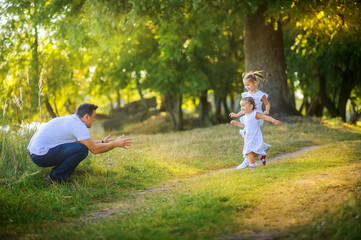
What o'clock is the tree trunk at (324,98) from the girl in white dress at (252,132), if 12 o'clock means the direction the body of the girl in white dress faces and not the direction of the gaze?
The tree trunk is roughly at 5 o'clock from the girl in white dress.

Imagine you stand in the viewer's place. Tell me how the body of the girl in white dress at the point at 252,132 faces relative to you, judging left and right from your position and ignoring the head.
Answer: facing the viewer and to the left of the viewer

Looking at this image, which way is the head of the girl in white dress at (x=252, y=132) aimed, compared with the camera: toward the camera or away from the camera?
toward the camera

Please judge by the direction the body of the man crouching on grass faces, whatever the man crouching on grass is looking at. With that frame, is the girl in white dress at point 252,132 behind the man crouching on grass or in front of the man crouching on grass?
in front

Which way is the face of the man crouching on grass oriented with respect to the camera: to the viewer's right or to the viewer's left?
to the viewer's right

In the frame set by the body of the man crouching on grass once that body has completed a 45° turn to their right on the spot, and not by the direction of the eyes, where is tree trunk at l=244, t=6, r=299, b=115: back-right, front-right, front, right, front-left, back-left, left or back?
left

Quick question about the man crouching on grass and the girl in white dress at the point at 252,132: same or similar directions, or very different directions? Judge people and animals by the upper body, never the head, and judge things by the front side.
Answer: very different directions

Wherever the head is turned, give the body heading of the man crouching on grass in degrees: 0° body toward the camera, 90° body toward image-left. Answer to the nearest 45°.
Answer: approximately 270°

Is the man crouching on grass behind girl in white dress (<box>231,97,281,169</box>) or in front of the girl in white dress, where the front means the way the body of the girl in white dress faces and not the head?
in front

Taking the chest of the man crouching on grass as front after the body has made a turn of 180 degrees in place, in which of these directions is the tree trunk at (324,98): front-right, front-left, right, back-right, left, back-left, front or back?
back-right

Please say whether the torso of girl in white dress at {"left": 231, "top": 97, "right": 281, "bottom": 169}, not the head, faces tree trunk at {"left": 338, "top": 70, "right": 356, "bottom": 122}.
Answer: no

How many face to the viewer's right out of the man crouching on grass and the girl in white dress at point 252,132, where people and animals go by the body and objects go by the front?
1

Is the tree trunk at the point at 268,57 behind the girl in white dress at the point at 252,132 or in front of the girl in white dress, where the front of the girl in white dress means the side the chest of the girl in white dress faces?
behind
